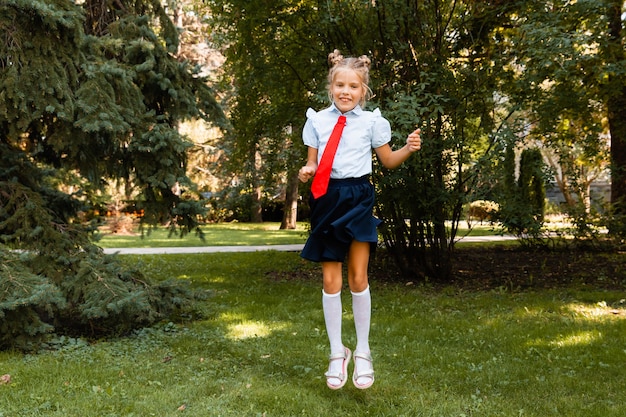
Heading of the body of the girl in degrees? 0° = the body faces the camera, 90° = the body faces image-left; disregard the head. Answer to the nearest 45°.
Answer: approximately 0°

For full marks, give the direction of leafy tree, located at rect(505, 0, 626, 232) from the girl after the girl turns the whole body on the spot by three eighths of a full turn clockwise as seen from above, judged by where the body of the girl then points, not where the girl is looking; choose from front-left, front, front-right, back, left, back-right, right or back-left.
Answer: right

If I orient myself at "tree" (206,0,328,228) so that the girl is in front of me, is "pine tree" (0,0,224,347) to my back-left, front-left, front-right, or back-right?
front-right

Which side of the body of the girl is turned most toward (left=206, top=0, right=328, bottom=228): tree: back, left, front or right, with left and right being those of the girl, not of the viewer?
back

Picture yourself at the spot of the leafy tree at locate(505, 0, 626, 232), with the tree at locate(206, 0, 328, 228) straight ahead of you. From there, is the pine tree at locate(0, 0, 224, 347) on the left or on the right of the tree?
left
